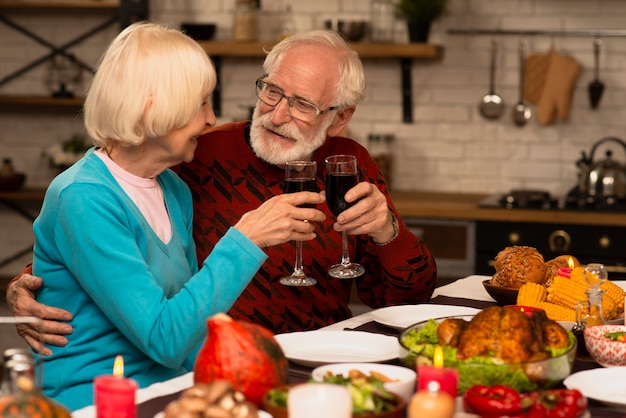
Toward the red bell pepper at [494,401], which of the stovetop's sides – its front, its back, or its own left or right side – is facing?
front

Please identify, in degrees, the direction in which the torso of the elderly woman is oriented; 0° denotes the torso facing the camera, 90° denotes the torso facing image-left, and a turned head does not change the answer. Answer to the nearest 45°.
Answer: approximately 315°

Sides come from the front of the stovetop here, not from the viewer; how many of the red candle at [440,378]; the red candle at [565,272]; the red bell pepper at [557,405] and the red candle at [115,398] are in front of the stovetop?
4

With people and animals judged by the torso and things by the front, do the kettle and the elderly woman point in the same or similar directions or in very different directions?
very different directions

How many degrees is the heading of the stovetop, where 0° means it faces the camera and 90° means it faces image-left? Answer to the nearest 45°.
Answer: approximately 0°

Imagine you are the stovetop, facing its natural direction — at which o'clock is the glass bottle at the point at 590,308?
The glass bottle is roughly at 12 o'clock from the stovetop.

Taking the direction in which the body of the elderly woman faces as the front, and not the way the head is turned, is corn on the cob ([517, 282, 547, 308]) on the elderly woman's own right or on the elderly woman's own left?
on the elderly woman's own left

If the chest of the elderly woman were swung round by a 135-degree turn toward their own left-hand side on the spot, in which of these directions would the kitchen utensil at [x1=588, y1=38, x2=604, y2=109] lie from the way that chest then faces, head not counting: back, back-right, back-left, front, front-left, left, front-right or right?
front-right

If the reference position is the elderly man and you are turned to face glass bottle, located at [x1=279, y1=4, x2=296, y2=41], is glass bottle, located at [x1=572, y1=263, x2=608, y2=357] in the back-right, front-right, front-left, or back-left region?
back-right

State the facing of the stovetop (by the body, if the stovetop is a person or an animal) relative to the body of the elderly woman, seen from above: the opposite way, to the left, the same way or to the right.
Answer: to the right

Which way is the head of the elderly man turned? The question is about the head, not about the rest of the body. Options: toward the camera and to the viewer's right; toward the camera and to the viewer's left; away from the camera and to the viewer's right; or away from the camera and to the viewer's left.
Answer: toward the camera and to the viewer's left
